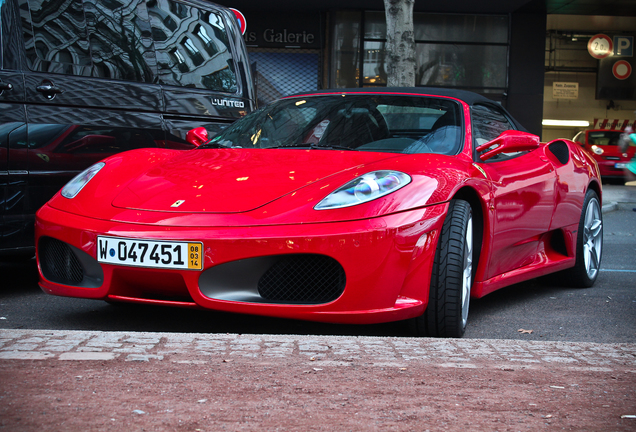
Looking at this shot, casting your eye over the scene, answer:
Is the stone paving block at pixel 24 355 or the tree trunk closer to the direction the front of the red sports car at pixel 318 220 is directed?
the stone paving block

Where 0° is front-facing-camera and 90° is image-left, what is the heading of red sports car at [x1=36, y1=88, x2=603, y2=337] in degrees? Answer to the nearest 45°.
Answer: approximately 45°

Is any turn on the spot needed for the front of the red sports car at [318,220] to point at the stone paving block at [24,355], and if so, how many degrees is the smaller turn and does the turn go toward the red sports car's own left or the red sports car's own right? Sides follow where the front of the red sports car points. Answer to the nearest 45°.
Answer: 0° — it already faces it

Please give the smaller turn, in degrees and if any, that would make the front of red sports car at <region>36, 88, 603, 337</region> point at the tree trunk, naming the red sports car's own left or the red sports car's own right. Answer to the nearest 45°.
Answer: approximately 135° to the red sports car's own right

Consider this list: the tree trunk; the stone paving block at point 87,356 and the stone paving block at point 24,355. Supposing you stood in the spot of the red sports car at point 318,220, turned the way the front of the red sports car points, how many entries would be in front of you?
2

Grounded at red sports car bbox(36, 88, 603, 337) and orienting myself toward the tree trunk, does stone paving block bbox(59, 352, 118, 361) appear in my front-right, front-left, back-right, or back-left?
back-left

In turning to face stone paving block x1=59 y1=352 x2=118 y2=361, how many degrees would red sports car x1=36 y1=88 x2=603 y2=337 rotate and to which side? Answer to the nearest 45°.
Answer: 0° — it already faces it

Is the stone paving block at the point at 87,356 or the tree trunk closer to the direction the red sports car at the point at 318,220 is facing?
the stone paving block
